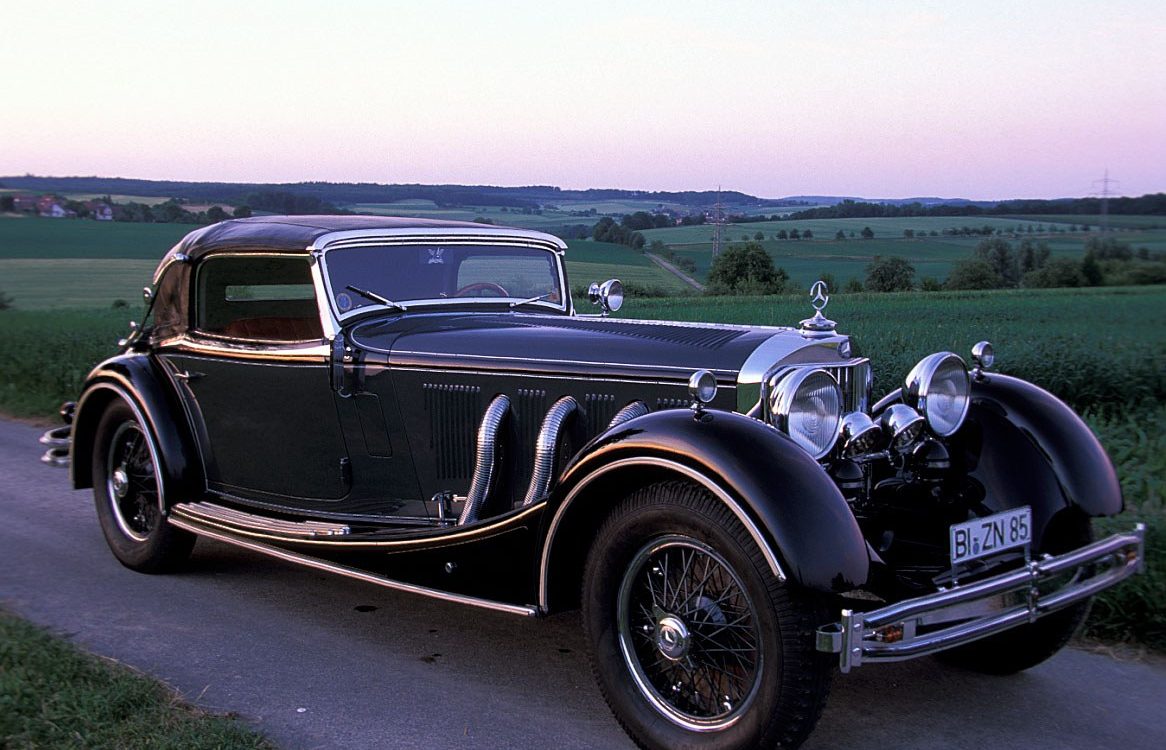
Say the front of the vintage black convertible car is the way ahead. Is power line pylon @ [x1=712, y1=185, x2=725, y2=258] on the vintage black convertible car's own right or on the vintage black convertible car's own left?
on the vintage black convertible car's own left

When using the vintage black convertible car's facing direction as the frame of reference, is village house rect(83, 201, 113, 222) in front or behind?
behind

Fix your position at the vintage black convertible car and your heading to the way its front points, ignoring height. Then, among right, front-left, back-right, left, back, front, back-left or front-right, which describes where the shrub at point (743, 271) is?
back-left

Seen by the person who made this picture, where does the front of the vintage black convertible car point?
facing the viewer and to the right of the viewer

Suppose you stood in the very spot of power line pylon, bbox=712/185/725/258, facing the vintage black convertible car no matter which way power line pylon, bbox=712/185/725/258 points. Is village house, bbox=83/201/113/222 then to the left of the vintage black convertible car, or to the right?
right

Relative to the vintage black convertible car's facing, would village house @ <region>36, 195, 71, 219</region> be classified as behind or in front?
behind
